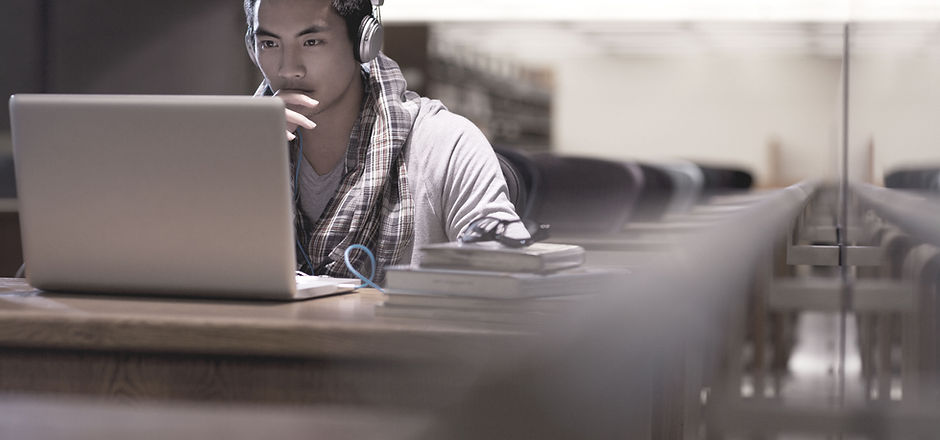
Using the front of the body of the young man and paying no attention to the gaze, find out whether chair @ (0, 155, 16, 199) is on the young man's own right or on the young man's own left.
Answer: on the young man's own right

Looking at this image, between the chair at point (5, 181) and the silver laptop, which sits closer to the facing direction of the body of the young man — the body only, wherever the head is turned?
the silver laptop

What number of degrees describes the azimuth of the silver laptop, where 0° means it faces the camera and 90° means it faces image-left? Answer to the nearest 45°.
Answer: approximately 225°

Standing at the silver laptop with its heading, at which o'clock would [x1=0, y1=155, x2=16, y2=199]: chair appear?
The chair is roughly at 10 o'clock from the silver laptop.

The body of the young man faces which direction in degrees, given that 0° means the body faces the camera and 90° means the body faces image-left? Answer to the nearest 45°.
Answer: approximately 45°

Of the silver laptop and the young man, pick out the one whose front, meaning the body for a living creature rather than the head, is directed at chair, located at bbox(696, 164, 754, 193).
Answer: the silver laptop

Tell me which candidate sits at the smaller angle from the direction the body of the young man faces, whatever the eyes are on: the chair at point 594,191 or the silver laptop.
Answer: the silver laptop

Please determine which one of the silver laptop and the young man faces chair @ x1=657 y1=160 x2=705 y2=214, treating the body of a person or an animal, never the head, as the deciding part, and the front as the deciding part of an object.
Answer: the silver laptop

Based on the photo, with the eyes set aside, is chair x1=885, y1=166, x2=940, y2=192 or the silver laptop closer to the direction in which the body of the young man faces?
the silver laptop

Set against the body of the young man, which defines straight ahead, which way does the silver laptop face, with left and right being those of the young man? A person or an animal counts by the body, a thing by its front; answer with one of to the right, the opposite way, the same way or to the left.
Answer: the opposite way

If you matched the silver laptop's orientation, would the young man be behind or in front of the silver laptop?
in front
